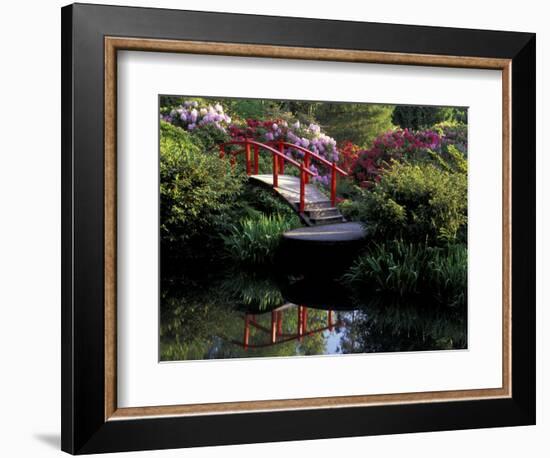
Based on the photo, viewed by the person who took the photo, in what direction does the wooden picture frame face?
facing the viewer and to the right of the viewer
